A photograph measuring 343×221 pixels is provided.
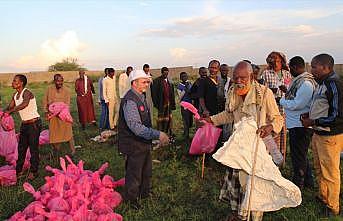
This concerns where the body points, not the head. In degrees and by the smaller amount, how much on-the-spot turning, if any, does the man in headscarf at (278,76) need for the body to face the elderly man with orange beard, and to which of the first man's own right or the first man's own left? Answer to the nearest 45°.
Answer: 0° — they already face them

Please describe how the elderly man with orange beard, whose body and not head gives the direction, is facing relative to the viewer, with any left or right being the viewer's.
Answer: facing the viewer and to the left of the viewer

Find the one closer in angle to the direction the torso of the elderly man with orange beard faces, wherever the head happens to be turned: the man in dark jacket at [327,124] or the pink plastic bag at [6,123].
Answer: the pink plastic bag

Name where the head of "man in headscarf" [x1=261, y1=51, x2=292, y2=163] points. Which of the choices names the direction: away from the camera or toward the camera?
toward the camera

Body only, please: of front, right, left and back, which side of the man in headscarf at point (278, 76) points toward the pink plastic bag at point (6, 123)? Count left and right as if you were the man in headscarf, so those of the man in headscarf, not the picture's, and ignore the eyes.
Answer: right

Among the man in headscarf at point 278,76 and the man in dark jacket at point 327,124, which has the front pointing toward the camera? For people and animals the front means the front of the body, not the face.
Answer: the man in headscarf

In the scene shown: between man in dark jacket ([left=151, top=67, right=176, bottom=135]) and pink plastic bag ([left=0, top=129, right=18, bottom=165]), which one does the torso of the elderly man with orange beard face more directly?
the pink plastic bag

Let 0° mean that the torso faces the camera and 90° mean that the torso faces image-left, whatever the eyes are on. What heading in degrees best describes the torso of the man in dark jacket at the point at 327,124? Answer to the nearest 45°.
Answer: approximately 90°

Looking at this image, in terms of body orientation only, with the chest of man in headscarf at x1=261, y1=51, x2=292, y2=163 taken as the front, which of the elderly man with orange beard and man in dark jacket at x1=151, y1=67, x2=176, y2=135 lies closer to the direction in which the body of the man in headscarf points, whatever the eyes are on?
the elderly man with orange beard

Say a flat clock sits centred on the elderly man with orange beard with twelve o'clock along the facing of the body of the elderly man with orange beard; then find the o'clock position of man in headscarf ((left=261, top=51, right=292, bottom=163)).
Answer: The man in headscarf is roughly at 5 o'clock from the elderly man with orange beard.

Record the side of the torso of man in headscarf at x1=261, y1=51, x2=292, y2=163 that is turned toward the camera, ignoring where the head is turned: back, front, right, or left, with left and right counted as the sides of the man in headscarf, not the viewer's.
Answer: front

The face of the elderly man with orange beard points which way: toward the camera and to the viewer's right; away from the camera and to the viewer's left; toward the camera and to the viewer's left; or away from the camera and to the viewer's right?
toward the camera and to the viewer's left
